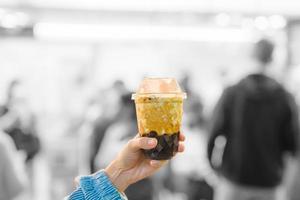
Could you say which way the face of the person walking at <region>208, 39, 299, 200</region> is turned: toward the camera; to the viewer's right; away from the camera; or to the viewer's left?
away from the camera

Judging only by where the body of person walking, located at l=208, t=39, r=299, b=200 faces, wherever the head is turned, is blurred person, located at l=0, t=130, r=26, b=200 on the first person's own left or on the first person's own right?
on the first person's own left

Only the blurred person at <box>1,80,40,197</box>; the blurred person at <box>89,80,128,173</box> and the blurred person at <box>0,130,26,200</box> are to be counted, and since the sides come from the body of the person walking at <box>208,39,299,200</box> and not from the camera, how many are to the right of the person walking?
0

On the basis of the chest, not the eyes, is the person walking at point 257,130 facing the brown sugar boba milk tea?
no

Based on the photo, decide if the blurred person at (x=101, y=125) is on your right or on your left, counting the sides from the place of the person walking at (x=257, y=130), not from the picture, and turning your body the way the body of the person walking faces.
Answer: on your left

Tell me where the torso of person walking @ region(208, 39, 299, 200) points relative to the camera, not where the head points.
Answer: away from the camera

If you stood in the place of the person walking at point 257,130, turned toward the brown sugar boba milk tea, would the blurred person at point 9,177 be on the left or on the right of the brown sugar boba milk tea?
right

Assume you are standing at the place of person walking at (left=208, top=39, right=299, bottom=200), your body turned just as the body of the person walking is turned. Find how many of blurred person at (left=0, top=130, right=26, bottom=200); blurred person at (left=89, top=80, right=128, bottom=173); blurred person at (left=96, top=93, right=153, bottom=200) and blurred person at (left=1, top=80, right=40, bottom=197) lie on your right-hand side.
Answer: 0

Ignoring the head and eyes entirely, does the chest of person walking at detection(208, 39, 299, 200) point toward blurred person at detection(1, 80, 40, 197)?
no

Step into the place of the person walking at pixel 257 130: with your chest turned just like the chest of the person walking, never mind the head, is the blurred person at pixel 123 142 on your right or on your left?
on your left
